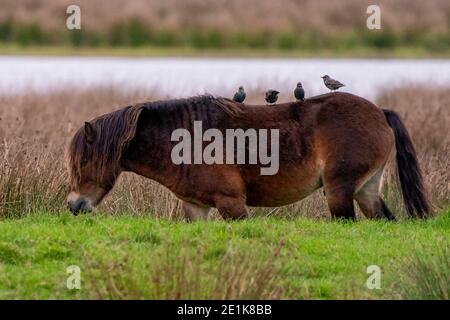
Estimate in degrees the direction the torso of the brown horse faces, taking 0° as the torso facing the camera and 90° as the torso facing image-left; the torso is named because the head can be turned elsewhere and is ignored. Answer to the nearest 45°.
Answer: approximately 90°
